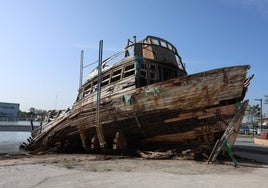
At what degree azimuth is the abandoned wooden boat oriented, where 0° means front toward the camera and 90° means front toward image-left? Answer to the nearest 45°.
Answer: approximately 315°
